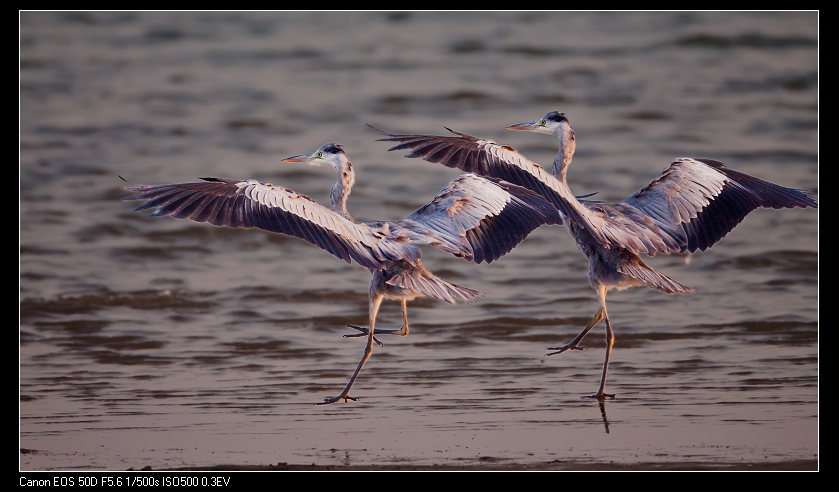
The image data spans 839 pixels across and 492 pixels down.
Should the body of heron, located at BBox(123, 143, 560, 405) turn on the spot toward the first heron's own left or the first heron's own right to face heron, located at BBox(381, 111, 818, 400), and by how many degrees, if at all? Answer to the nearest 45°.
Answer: approximately 135° to the first heron's own right

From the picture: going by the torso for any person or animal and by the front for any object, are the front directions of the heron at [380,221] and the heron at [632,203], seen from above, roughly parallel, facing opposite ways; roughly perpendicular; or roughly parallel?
roughly parallel

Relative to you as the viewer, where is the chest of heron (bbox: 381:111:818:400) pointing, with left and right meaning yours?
facing away from the viewer and to the left of the viewer

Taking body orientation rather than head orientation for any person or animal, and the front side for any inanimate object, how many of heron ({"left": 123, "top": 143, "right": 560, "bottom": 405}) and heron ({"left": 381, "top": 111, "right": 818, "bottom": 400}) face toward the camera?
0

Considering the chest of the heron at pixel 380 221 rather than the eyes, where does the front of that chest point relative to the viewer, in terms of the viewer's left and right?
facing away from the viewer and to the left of the viewer
